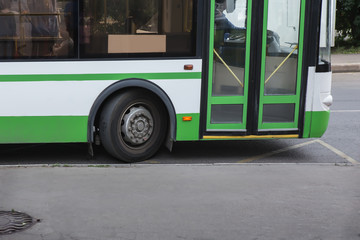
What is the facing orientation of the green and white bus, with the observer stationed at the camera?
facing to the right of the viewer
